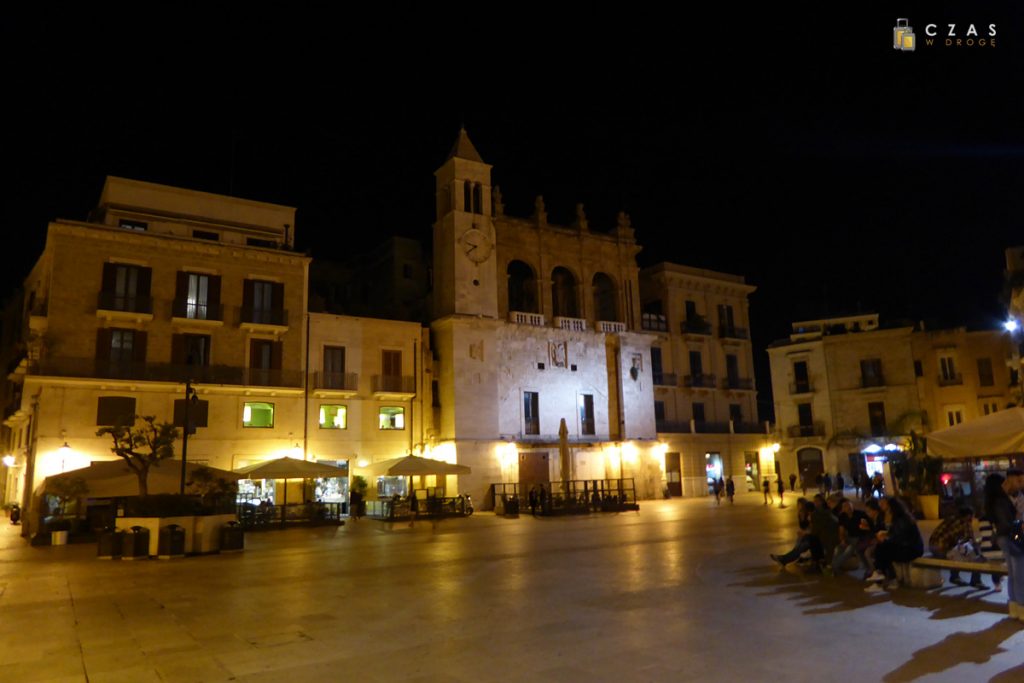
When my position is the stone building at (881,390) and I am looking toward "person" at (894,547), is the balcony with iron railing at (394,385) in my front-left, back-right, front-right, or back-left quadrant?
front-right

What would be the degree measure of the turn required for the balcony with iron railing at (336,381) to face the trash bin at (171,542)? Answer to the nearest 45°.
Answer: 0° — it already faces it

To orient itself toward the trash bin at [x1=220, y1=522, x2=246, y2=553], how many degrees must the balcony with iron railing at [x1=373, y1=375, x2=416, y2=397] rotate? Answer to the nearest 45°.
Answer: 0° — it already faces it

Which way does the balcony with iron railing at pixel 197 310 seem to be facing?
toward the camera

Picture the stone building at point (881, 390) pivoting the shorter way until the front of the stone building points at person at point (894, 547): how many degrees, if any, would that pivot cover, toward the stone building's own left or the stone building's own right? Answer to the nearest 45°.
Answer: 0° — it already faces them

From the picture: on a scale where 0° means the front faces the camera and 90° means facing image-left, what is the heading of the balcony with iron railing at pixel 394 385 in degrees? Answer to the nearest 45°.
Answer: approximately 0°

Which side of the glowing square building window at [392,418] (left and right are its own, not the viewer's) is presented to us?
front

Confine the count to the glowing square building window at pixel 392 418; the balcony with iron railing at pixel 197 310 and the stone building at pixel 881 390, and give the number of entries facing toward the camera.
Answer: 3

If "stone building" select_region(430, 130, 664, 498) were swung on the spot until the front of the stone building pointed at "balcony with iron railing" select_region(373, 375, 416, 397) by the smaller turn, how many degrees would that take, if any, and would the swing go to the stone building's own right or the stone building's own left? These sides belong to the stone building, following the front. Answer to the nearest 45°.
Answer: approximately 90° to the stone building's own right

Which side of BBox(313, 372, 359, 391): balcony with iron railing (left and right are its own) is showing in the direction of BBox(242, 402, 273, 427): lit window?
right

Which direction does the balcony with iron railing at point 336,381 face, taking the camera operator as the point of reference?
facing the viewer

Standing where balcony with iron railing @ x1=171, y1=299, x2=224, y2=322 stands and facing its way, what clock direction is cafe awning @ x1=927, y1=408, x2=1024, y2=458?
The cafe awning is roughly at 11 o'clock from the balcony with iron railing.

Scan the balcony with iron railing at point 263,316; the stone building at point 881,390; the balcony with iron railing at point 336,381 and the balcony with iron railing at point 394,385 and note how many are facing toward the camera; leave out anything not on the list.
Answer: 4

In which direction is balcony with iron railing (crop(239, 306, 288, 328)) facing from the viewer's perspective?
toward the camera

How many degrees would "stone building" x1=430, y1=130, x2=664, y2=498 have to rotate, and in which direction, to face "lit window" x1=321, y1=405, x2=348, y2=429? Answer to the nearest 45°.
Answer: approximately 90° to its right

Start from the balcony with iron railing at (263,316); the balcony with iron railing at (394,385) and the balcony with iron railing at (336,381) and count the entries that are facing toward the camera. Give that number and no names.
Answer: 3
